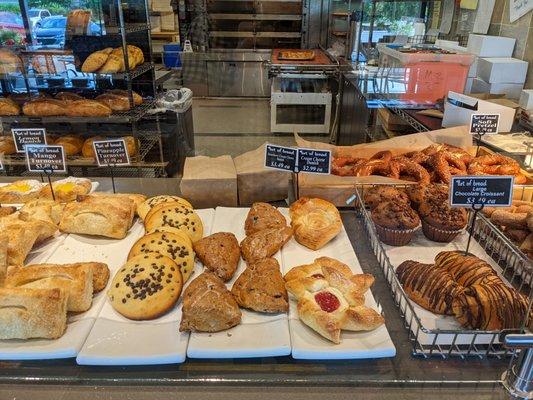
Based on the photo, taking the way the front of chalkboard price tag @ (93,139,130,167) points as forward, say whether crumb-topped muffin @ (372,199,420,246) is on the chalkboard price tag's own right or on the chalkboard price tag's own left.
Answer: on the chalkboard price tag's own left

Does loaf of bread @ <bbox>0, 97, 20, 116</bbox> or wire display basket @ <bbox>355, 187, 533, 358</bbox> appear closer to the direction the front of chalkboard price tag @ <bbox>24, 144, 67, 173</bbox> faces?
the wire display basket

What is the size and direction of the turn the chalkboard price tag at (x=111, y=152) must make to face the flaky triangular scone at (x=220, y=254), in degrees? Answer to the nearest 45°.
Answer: approximately 45° to its left

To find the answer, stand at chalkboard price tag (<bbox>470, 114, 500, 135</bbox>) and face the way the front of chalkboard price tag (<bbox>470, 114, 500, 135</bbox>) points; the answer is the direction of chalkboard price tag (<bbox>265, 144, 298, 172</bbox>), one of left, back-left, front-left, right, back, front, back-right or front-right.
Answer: front-right

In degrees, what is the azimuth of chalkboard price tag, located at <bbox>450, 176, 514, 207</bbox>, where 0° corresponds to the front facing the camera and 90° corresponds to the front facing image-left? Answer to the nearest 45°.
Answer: approximately 0°

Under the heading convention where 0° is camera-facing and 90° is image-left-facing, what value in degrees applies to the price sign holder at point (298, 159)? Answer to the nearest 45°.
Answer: approximately 0°

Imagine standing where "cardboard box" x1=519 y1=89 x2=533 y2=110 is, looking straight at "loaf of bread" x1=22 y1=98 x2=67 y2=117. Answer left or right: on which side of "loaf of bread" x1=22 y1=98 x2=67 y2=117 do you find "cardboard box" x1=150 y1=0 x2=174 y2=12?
right

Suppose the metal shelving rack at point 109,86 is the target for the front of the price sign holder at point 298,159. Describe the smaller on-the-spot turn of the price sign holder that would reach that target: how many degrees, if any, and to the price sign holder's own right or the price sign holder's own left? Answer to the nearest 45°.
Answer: approximately 135° to the price sign holder's own right

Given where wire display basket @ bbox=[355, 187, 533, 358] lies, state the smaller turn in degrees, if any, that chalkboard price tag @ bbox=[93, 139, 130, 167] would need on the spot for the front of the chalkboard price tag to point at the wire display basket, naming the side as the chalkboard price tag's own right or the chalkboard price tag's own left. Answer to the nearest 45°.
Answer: approximately 45° to the chalkboard price tag's own left

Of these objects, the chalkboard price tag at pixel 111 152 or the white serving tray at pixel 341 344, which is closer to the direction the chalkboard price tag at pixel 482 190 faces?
the white serving tray

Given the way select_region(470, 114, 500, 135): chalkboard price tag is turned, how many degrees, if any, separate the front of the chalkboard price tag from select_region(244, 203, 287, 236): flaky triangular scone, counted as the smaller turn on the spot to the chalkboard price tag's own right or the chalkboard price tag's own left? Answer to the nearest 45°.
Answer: approximately 45° to the chalkboard price tag's own right
